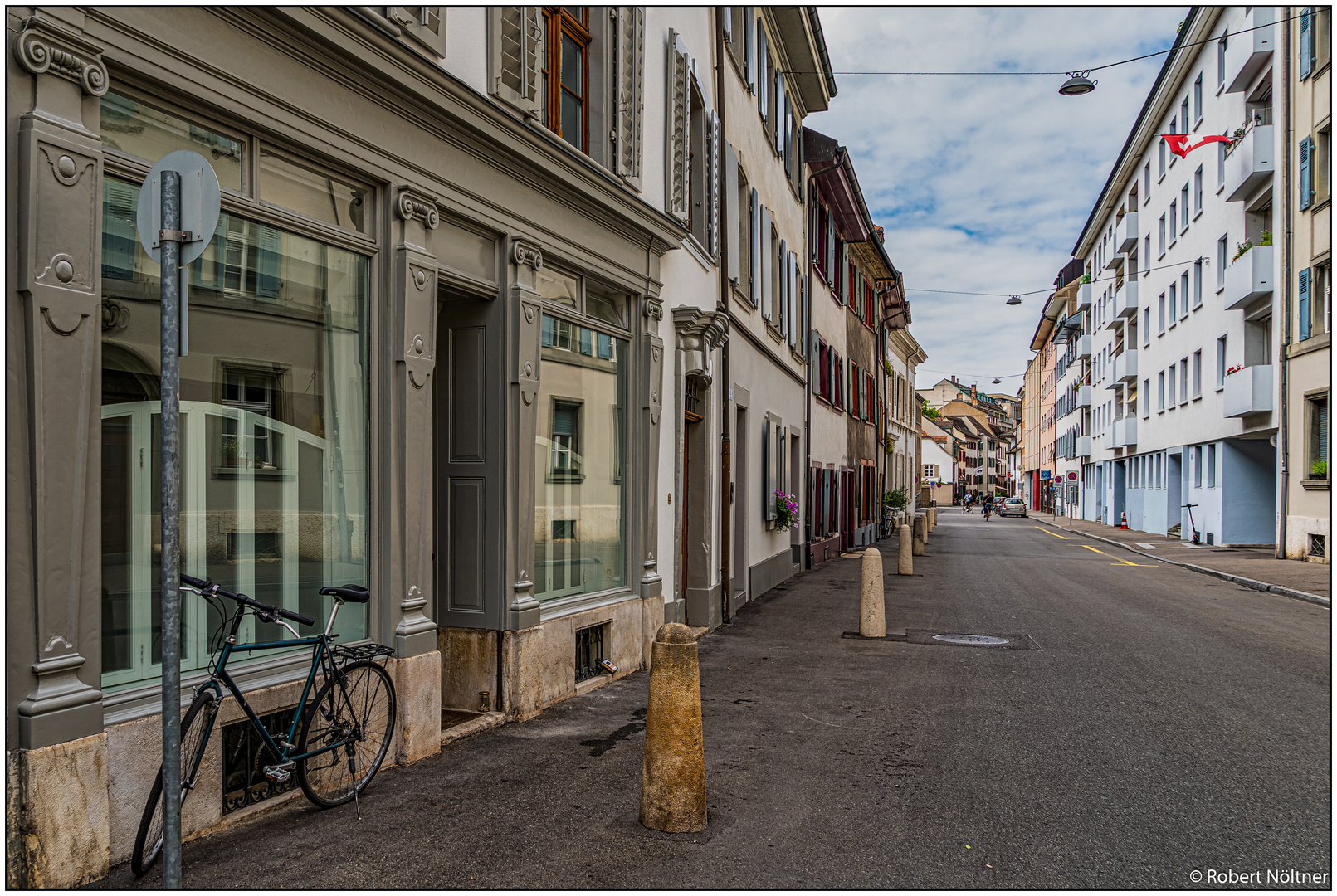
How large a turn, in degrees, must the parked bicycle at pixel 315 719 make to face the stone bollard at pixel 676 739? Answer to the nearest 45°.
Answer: approximately 90° to its left

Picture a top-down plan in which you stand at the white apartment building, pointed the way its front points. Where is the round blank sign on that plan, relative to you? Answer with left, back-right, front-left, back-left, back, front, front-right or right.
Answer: front-left

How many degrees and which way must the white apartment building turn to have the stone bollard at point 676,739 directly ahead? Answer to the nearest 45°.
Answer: approximately 45° to its left

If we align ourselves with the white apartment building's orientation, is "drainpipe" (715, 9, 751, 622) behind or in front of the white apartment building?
in front

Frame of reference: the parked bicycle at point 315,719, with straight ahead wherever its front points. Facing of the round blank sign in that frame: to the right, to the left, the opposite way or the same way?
the opposite way

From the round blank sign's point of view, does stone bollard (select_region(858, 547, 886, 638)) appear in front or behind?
in front

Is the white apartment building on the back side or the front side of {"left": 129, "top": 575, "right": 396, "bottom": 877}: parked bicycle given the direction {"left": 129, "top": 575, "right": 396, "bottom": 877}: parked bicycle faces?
on the back side

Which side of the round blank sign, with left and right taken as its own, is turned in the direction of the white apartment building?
front

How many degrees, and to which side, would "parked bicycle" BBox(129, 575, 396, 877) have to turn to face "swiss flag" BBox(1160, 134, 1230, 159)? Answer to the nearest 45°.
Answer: approximately 180°

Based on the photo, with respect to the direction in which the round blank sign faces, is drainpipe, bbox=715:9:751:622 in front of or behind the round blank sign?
in front

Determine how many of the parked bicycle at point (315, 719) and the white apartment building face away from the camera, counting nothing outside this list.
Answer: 0

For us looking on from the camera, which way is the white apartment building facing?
facing the viewer and to the left of the viewer

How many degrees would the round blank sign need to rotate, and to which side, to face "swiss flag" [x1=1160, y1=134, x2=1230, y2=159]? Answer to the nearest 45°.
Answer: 0° — it already faces it

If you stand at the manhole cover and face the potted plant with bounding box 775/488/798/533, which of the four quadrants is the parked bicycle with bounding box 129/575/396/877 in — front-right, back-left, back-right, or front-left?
back-left
